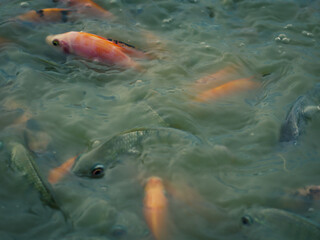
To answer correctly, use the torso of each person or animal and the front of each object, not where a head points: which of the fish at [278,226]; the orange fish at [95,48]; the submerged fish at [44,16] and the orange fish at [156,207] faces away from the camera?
the orange fish at [156,207]

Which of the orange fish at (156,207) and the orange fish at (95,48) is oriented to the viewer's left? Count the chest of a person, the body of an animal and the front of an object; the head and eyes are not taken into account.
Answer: the orange fish at (95,48)

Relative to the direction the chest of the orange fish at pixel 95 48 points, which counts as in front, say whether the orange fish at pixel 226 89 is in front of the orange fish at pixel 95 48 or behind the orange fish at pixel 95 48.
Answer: behind

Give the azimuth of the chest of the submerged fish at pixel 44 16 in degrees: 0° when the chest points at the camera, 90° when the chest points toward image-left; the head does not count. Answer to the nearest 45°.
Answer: approximately 90°

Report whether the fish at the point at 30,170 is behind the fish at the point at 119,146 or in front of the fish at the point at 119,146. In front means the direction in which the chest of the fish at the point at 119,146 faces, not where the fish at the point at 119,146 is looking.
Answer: in front

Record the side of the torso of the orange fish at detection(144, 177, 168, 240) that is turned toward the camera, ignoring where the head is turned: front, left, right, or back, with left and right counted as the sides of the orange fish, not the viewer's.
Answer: back

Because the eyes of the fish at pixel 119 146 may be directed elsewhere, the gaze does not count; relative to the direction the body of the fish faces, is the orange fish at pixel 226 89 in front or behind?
behind

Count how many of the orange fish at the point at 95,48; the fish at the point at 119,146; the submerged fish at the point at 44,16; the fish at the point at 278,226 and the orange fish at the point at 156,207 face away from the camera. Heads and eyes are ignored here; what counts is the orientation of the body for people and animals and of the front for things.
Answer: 1

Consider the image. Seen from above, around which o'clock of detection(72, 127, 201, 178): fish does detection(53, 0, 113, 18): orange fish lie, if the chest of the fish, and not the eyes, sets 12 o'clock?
The orange fish is roughly at 4 o'clock from the fish.

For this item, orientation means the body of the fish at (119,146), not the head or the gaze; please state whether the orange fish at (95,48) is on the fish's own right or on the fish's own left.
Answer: on the fish's own right

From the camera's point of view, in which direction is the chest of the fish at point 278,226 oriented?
to the viewer's left

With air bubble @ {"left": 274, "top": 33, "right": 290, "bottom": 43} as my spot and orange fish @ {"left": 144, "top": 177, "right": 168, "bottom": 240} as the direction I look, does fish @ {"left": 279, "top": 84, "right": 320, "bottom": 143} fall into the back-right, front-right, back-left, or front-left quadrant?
front-left

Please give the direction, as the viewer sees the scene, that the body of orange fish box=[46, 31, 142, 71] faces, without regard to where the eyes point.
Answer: to the viewer's left

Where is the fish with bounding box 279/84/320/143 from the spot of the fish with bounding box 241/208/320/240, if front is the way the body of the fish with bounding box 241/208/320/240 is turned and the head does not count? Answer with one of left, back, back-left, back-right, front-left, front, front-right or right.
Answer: right

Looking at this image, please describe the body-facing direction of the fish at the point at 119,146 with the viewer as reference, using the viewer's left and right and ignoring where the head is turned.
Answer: facing the viewer and to the left of the viewer
